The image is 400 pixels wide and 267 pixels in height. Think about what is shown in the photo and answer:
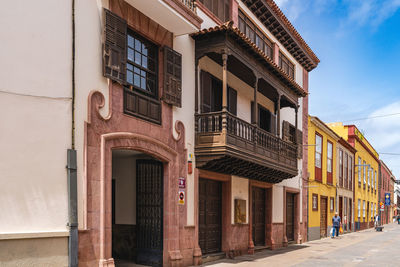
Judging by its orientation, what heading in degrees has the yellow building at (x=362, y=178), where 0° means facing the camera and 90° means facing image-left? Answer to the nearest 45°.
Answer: approximately 270°

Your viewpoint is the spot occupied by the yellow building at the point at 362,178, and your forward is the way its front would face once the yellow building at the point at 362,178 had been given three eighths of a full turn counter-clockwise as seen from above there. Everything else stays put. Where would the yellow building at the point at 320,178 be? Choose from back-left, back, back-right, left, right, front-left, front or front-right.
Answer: back-left

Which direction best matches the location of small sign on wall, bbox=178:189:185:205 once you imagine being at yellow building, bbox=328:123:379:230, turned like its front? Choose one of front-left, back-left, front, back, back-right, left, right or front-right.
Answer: right

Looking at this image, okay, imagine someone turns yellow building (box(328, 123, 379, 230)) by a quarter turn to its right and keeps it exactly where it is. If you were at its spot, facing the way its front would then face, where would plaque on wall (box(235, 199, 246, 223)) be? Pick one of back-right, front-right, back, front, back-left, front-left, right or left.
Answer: front

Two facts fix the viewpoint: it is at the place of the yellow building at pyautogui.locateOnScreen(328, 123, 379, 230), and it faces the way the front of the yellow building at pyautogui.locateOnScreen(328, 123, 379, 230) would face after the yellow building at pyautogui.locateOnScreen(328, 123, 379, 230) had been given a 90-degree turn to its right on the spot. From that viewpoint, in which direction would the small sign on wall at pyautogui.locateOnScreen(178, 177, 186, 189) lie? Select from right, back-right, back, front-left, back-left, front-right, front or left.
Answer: front
